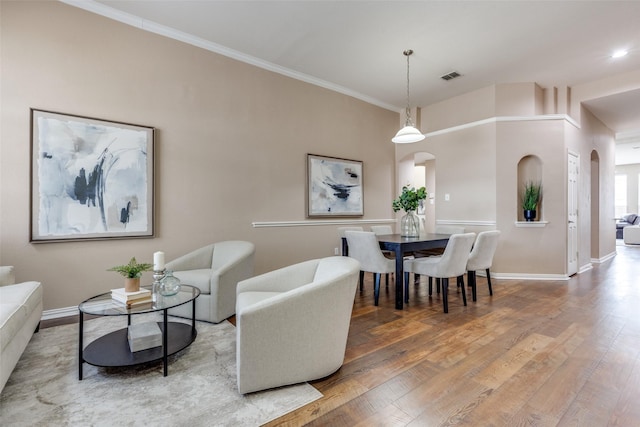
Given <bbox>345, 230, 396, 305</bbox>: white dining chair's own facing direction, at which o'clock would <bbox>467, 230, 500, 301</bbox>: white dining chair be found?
<bbox>467, 230, 500, 301</bbox>: white dining chair is roughly at 1 o'clock from <bbox>345, 230, 396, 305</bbox>: white dining chair.

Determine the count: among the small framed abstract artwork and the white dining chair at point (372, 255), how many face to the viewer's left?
0

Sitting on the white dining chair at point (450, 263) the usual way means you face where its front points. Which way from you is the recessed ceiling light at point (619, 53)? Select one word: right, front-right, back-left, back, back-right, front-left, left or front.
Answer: right

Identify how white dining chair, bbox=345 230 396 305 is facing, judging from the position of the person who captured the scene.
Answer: facing away from the viewer and to the right of the viewer

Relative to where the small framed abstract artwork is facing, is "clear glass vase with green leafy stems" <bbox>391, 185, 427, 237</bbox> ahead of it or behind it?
ahead

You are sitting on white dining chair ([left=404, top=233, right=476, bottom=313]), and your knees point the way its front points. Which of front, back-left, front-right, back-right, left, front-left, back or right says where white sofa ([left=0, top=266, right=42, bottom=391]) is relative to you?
left

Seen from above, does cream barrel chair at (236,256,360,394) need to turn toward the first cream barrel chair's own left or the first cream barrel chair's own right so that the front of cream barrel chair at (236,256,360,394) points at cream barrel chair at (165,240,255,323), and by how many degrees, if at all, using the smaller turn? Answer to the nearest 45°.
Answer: approximately 45° to the first cream barrel chair's own right

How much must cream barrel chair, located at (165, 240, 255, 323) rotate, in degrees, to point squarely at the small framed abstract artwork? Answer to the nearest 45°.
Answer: approximately 180°

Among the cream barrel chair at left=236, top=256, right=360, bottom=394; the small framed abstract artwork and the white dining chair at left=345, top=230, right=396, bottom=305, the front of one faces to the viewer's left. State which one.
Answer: the cream barrel chair

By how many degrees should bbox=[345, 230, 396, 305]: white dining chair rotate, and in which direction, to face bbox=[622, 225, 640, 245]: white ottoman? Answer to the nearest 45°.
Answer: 0° — it already faces it

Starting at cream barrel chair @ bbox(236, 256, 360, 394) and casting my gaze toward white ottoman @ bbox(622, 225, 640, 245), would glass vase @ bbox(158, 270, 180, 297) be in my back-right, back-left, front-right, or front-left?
back-left

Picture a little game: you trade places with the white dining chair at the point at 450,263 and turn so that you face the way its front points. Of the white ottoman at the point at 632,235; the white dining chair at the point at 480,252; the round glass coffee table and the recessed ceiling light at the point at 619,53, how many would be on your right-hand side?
3

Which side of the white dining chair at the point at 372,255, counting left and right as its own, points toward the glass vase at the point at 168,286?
back

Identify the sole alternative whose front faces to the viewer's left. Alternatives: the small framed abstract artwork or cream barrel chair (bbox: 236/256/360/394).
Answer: the cream barrel chair

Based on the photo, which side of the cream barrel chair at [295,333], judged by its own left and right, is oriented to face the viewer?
left

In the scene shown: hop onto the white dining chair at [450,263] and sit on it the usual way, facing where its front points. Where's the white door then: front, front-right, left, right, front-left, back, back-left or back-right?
right
